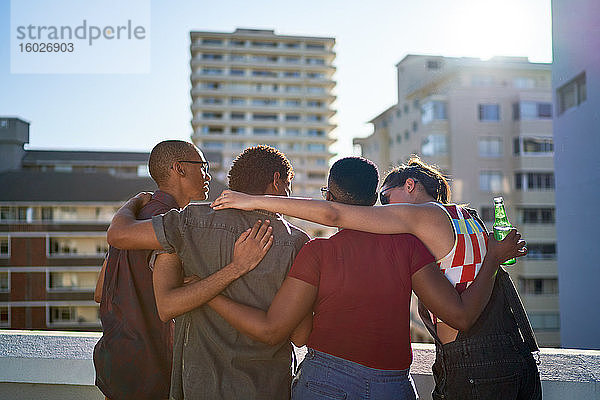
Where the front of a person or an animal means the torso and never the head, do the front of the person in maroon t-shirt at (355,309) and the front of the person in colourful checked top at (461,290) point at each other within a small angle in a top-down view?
no

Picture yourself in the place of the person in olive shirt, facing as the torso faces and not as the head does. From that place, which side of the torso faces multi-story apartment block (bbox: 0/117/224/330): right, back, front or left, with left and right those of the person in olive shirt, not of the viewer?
front

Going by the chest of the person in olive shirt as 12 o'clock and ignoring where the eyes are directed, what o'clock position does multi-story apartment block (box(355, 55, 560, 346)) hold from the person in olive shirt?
The multi-story apartment block is roughly at 1 o'clock from the person in olive shirt.

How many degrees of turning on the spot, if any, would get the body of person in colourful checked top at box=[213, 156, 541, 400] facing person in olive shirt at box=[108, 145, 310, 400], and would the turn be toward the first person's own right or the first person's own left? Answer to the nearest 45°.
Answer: approximately 45° to the first person's own left

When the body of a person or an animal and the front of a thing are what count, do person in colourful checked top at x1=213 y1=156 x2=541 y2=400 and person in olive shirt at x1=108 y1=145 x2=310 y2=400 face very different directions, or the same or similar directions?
same or similar directions

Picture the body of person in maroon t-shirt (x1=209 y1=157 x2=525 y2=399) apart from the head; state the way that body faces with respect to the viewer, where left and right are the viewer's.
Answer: facing away from the viewer

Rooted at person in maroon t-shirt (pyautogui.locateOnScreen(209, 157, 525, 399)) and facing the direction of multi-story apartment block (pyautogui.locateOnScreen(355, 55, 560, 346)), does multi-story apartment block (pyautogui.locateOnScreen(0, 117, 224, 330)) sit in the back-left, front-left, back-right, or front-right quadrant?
front-left

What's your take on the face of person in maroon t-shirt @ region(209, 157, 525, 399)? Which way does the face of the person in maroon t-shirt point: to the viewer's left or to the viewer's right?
to the viewer's left

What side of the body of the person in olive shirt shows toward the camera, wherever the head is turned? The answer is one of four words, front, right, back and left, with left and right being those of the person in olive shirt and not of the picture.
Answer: back

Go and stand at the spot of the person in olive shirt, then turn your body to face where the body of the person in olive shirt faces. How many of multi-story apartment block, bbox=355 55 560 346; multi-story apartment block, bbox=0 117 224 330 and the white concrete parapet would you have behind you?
0

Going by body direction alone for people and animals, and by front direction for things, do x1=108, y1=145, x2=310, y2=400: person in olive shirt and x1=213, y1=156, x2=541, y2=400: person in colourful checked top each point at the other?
no

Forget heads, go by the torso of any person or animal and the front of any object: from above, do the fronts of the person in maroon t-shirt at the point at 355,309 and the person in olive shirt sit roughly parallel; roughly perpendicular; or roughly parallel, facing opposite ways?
roughly parallel

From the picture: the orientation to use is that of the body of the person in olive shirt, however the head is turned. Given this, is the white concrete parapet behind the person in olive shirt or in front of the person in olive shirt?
in front

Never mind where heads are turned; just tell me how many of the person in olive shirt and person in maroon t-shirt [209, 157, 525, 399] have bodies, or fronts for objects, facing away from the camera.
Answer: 2
